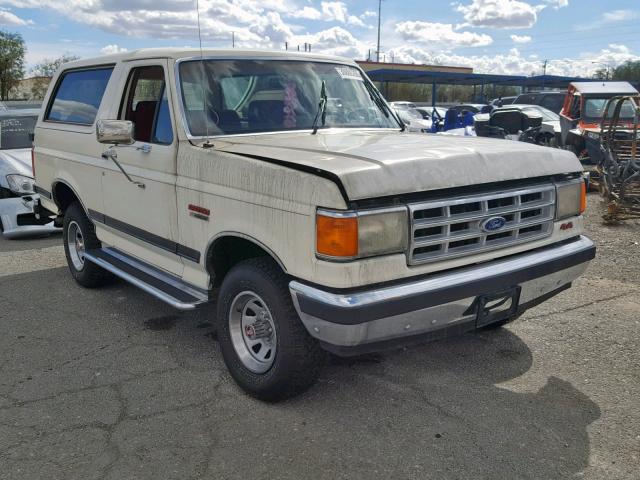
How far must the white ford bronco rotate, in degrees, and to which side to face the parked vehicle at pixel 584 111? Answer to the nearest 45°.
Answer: approximately 90° to its left

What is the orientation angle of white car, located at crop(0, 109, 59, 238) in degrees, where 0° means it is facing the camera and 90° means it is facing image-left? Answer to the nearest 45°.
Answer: approximately 0°

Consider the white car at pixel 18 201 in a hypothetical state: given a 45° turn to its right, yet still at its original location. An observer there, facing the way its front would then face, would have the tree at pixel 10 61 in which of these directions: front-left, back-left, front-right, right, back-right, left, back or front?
back-right

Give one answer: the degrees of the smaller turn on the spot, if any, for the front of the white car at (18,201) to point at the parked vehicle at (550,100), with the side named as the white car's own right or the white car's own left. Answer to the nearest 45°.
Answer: approximately 135° to the white car's own left

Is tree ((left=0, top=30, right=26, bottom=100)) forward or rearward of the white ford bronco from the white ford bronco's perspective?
rearward

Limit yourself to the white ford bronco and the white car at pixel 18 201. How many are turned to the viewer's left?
0

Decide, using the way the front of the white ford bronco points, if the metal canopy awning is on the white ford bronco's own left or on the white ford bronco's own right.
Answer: on the white ford bronco's own left

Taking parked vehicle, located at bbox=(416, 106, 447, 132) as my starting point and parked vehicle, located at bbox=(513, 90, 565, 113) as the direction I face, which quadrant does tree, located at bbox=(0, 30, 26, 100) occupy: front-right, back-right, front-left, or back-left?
back-left

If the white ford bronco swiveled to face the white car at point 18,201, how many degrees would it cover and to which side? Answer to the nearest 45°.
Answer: approximately 180°

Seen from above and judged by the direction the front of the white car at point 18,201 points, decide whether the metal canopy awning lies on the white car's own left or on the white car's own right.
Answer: on the white car's own left

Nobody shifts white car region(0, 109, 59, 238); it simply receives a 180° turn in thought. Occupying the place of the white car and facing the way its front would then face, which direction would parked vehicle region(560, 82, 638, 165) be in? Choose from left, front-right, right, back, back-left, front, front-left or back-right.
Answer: right

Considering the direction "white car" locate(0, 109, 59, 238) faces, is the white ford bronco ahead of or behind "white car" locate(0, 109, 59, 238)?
ahead
